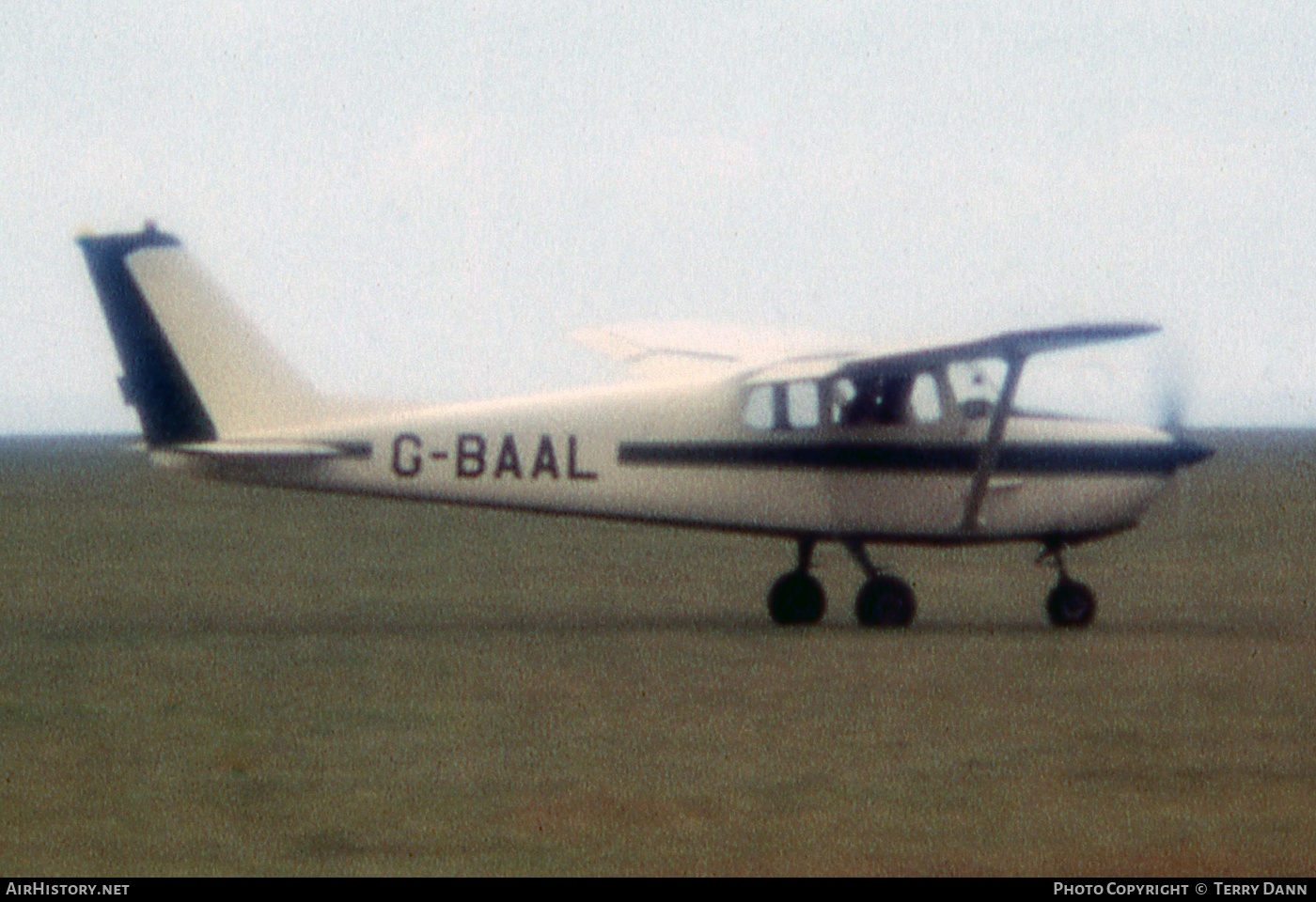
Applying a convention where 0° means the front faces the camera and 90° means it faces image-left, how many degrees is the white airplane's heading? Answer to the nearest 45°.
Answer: approximately 270°
